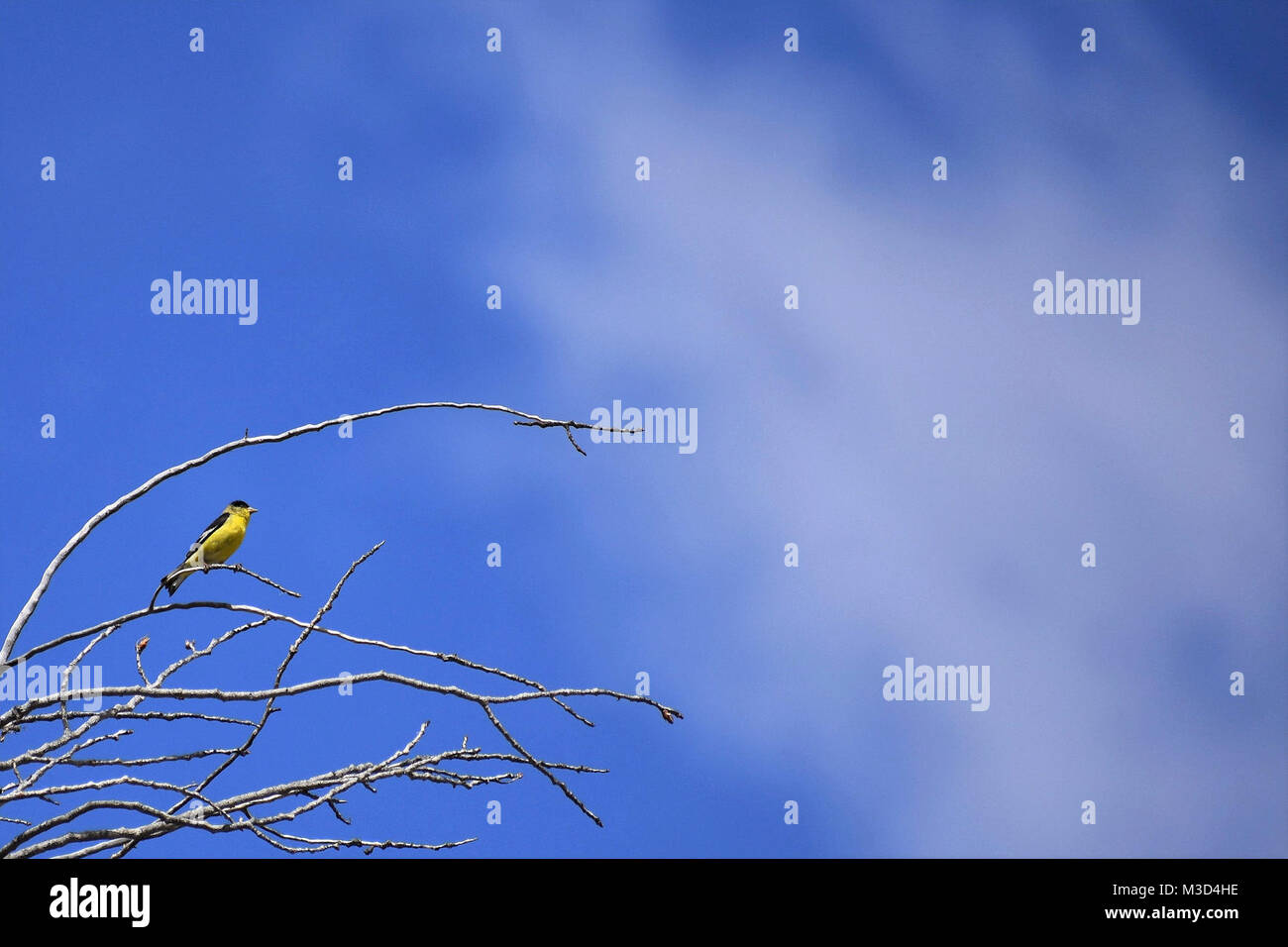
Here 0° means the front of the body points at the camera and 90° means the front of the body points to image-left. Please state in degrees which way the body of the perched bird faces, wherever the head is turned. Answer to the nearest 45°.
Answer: approximately 270°
